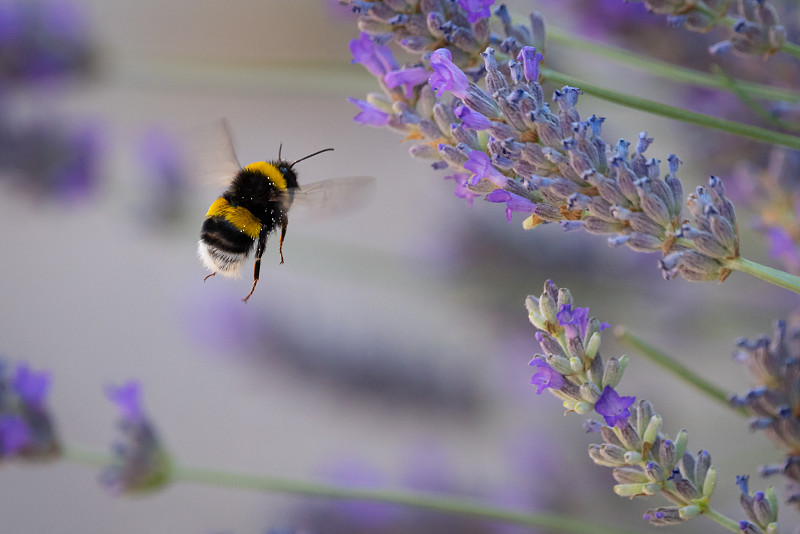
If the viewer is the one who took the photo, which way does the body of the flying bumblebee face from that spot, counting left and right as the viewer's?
facing away from the viewer and to the right of the viewer

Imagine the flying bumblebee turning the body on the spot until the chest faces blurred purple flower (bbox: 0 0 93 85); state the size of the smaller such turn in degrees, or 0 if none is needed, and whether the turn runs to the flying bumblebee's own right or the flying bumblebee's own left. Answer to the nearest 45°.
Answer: approximately 90° to the flying bumblebee's own left

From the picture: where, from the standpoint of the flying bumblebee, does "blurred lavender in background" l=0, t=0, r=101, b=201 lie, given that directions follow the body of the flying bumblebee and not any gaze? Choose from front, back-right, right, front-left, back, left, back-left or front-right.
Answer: left

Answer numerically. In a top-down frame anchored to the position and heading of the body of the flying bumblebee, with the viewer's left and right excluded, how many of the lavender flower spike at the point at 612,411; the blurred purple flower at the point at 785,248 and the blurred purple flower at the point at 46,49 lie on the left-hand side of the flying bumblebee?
1

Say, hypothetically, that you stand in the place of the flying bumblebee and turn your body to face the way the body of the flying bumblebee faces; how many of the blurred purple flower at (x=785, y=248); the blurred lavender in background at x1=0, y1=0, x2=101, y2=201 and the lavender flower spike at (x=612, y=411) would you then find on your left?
1
